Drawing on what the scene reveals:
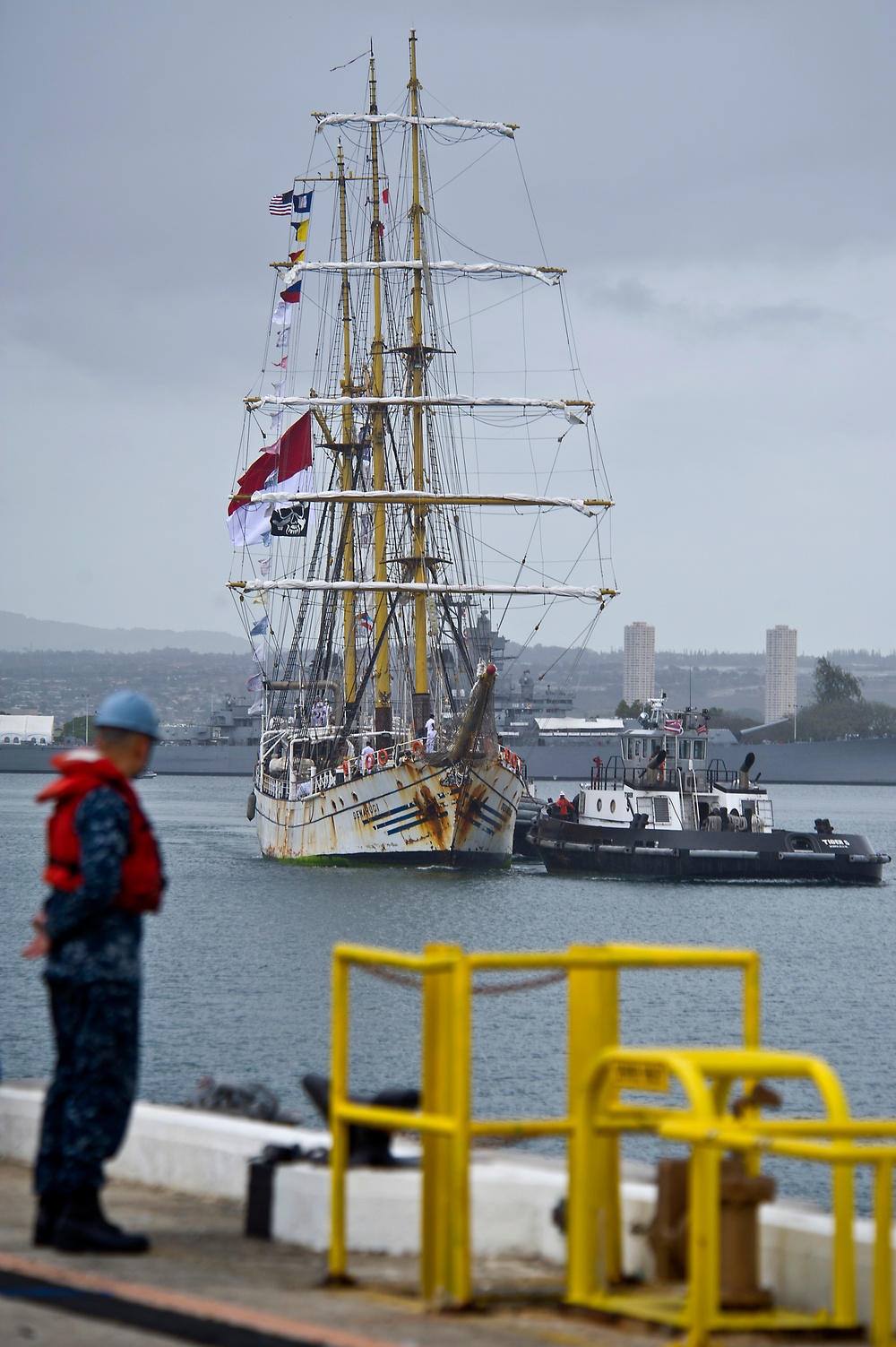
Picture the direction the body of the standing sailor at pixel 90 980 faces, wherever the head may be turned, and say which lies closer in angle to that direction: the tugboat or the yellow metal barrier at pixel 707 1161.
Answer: the yellow metal barrier

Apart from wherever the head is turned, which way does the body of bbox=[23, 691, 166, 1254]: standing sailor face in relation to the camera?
to the viewer's right

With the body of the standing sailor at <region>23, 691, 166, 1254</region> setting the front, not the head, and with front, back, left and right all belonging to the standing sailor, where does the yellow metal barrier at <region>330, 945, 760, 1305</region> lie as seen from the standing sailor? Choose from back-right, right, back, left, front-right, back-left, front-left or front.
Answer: front-right

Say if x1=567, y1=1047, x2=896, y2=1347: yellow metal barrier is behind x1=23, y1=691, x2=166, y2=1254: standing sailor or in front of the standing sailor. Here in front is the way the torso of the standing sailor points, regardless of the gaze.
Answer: in front

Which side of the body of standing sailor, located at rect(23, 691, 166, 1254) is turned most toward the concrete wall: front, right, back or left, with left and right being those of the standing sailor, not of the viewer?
front

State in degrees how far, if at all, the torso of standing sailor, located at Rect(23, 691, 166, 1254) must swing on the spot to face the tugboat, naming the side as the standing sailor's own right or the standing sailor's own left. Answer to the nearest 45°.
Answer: approximately 90° to the standing sailor's own left
